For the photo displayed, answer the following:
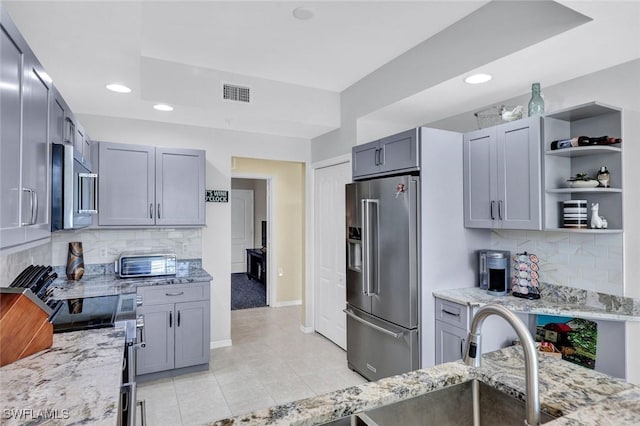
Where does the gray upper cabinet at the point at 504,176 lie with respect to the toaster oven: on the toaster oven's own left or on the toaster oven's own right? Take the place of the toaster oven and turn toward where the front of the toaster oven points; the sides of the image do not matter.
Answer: on the toaster oven's own left

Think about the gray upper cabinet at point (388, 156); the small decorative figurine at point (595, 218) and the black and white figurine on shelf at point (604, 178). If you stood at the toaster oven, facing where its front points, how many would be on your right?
0

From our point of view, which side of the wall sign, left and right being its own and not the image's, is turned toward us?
front

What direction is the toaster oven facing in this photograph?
toward the camera

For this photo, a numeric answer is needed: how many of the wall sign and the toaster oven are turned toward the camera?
2

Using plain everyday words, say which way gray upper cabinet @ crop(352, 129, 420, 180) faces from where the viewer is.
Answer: facing the viewer and to the left of the viewer

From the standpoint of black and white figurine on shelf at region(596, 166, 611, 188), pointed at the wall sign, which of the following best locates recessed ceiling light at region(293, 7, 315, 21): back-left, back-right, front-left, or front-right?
front-left

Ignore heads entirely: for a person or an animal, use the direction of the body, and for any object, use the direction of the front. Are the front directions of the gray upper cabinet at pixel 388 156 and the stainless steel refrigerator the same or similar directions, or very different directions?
same or similar directions

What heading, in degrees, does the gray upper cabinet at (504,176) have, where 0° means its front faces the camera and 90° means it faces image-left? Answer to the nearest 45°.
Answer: approximately 45°

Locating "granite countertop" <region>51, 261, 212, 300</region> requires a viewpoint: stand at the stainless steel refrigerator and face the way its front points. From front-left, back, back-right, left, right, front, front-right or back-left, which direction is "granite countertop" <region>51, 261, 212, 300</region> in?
front-right

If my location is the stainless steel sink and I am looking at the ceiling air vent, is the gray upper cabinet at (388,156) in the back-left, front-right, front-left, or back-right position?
front-right

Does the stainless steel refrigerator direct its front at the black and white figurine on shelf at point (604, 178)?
no

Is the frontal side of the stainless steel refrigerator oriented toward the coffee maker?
no

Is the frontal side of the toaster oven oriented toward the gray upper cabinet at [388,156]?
no
